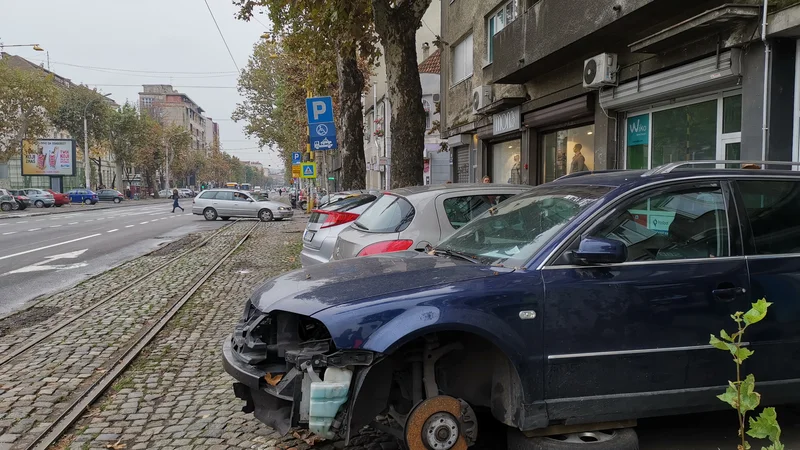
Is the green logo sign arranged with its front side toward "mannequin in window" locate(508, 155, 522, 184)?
no

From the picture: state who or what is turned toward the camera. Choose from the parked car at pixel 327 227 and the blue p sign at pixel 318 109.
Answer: the blue p sign

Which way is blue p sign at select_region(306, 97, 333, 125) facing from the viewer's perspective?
toward the camera

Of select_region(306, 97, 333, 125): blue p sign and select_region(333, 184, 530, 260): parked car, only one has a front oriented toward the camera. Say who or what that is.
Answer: the blue p sign

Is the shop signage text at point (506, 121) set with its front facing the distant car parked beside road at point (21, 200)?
no

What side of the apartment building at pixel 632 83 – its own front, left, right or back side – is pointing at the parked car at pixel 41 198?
right

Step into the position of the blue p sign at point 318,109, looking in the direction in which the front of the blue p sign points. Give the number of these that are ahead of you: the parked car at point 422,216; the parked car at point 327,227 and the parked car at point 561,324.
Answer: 3

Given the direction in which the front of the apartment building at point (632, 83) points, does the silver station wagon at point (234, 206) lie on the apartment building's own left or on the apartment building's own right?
on the apartment building's own right

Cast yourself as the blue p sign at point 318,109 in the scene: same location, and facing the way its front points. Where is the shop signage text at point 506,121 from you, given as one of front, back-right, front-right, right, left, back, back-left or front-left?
front-left

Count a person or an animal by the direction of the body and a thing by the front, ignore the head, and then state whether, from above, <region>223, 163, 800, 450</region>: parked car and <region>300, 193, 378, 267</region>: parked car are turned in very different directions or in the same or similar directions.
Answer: very different directions

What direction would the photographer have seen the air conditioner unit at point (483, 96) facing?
facing the viewer and to the left of the viewer

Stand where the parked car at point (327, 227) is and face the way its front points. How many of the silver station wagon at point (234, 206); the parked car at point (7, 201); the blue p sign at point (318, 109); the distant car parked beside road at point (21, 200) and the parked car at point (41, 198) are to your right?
0

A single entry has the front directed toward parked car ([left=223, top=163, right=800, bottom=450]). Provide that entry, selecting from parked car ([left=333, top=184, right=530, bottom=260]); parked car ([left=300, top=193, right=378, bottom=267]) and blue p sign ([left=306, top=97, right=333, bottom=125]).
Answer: the blue p sign

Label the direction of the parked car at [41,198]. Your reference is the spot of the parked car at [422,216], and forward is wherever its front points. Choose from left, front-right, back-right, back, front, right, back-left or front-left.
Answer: left
